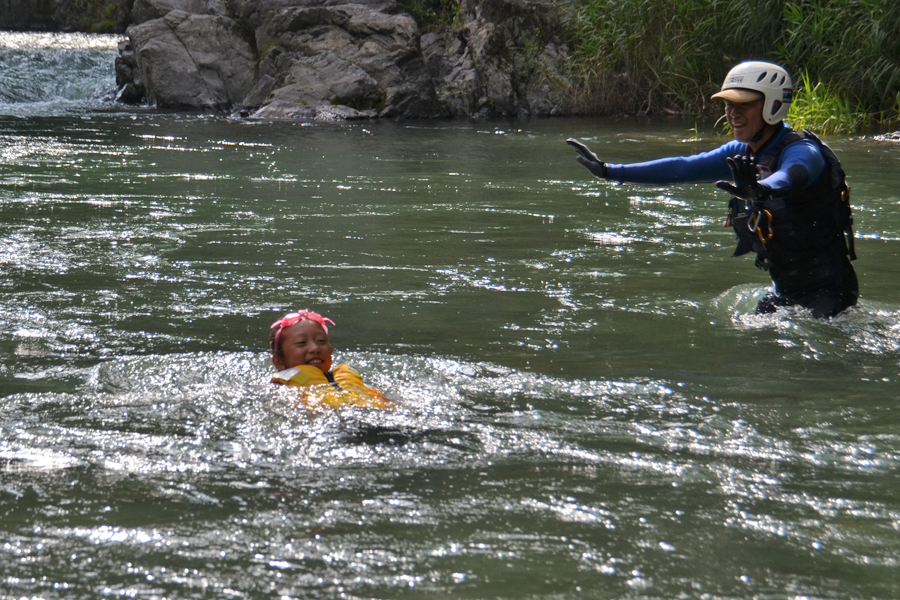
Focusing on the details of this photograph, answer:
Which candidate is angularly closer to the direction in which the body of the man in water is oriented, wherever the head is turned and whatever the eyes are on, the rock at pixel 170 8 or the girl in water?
the girl in water

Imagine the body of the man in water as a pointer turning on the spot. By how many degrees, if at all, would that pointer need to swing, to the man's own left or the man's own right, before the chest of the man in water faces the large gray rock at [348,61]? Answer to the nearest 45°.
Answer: approximately 90° to the man's own right

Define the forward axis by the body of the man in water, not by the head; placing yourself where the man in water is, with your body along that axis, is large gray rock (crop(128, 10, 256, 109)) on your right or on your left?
on your right

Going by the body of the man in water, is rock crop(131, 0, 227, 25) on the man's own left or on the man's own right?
on the man's own right

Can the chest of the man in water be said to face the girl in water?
yes

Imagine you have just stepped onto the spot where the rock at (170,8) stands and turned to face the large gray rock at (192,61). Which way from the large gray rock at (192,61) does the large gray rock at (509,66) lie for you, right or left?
left

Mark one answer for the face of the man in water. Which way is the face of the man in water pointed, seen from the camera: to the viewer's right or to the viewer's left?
to the viewer's left

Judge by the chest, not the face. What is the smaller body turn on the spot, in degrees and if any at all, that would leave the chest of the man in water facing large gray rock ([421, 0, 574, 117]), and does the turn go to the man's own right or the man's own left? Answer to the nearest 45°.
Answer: approximately 135° to the man's own right

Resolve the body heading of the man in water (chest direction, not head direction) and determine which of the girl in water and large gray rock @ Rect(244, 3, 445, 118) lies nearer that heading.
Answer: the girl in water

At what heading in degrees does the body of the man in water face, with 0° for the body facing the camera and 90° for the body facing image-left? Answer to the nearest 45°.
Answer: approximately 45°

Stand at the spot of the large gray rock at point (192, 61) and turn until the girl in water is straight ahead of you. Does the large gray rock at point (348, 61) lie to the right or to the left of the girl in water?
left
